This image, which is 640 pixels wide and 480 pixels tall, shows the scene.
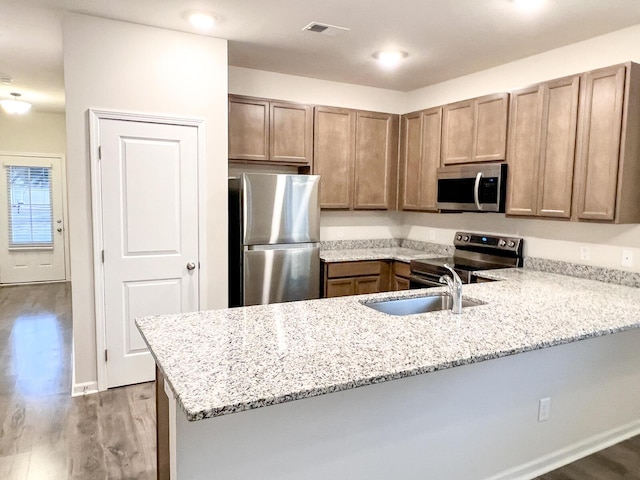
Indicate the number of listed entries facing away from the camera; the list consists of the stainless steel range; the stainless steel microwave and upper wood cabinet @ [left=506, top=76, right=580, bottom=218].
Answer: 0

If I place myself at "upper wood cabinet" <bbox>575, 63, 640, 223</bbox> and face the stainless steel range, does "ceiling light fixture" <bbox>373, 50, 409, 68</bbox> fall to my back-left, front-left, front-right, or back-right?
front-left

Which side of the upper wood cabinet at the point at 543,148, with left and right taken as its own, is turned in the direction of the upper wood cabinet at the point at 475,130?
right

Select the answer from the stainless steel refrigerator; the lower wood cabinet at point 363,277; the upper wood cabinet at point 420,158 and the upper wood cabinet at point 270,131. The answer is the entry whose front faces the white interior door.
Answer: the upper wood cabinet at point 420,158

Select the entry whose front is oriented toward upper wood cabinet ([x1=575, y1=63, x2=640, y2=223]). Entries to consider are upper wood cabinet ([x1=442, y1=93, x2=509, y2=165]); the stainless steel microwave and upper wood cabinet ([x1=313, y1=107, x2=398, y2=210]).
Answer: upper wood cabinet ([x1=313, y1=107, x2=398, y2=210])

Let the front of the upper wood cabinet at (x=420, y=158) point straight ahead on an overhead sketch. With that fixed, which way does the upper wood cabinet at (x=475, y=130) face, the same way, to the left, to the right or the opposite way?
the same way

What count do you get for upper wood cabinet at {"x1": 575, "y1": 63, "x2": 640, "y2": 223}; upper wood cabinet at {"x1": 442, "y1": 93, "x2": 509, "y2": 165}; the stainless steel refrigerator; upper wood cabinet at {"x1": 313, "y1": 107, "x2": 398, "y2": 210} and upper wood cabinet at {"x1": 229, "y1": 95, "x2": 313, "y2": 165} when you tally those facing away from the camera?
0

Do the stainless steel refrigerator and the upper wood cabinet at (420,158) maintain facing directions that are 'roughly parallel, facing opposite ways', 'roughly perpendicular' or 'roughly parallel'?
roughly perpendicular

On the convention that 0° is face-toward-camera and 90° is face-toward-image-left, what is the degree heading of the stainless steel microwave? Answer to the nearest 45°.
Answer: approximately 45°

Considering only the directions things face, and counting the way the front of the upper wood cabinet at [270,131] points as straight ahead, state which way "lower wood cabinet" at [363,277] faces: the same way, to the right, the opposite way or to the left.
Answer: the same way

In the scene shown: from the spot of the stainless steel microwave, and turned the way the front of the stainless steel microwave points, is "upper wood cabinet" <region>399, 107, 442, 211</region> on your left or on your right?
on your right

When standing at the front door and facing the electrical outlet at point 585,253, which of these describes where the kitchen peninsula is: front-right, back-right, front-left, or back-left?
front-right

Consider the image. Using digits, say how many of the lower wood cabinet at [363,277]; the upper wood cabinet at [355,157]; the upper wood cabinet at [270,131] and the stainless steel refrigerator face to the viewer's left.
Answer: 0

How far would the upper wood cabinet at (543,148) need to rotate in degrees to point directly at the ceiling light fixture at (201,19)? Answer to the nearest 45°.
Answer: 0° — it already faces it

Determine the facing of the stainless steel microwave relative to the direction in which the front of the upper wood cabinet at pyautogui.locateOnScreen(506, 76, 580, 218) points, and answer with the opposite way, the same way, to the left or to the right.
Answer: the same way

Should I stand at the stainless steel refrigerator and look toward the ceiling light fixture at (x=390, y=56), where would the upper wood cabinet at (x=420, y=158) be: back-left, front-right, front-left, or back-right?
front-left

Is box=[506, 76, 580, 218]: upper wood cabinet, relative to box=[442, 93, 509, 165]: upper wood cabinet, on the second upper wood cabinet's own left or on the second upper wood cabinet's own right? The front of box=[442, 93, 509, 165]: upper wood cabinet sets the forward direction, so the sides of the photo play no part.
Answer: on the second upper wood cabinet's own left

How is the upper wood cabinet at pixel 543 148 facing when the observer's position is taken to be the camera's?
facing the viewer and to the left of the viewer

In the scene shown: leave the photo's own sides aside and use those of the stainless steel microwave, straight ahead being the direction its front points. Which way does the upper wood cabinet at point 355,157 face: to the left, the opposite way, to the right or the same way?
to the left

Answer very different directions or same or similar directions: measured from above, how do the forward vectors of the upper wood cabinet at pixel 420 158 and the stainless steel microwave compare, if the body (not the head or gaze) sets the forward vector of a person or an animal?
same or similar directions
